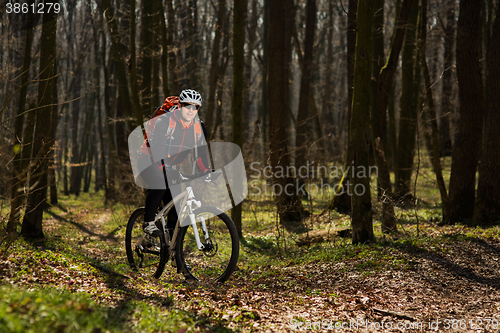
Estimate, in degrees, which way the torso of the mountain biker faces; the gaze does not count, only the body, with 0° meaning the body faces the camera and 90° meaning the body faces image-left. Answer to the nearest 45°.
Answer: approximately 315°

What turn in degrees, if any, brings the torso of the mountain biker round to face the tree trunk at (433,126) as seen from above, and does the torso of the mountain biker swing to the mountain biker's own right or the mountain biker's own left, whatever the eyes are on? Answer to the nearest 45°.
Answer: approximately 90° to the mountain biker's own left

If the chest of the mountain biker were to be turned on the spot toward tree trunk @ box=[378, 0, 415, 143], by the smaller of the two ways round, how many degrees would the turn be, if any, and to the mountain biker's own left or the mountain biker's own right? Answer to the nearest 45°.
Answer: approximately 90° to the mountain biker's own left

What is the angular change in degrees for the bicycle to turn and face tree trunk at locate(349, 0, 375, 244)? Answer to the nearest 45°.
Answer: approximately 90° to its left

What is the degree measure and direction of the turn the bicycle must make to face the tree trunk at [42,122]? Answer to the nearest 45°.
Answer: approximately 180°

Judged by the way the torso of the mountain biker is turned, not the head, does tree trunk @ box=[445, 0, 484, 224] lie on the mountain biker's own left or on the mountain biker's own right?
on the mountain biker's own left
